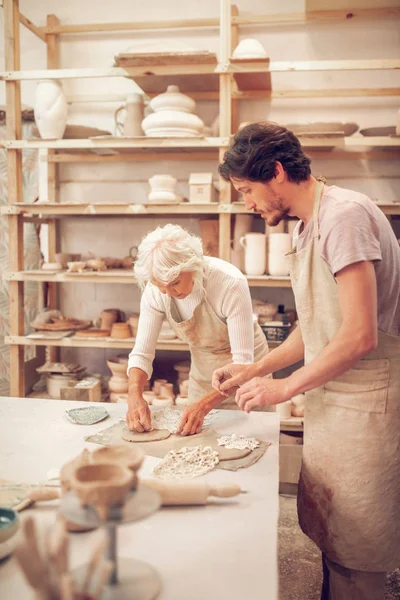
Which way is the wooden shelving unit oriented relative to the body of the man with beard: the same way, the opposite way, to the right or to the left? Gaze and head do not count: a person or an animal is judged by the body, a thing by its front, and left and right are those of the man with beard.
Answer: to the left

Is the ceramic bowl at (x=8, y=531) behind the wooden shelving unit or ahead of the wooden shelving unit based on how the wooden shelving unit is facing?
ahead

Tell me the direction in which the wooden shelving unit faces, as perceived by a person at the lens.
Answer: facing the viewer

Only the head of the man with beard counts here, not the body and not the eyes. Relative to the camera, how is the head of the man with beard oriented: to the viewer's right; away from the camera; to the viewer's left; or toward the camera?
to the viewer's left

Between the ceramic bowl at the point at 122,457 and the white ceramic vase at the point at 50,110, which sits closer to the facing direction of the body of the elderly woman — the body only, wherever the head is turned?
the ceramic bowl

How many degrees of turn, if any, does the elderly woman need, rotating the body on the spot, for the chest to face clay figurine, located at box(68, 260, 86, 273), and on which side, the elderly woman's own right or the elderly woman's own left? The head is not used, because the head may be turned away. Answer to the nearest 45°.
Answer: approximately 90° to the elderly woman's own right

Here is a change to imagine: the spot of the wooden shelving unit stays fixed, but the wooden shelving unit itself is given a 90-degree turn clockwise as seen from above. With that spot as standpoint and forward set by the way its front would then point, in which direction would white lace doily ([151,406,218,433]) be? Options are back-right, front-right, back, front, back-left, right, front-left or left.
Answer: left

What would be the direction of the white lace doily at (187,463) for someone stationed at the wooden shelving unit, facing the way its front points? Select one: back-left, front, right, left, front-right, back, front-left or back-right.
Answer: front

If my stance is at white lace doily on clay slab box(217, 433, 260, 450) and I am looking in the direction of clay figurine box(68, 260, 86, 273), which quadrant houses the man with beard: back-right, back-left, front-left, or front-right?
back-right

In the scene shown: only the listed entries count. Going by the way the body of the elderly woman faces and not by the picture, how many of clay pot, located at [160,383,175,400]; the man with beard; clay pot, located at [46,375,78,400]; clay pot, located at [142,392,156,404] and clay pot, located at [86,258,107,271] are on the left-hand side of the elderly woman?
1

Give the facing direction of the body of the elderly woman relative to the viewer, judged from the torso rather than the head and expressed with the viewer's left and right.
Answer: facing the viewer and to the left of the viewer

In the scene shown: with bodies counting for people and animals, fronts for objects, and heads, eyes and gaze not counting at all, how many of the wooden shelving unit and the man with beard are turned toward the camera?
1

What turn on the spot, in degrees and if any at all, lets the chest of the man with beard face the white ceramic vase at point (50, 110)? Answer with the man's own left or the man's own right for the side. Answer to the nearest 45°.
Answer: approximately 45° to the man's own right

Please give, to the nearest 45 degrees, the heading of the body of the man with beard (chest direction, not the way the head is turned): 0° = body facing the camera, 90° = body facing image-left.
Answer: approximately 90°

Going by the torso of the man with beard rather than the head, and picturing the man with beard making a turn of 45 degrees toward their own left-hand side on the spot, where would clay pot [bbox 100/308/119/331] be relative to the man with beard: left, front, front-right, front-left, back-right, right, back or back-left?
right
